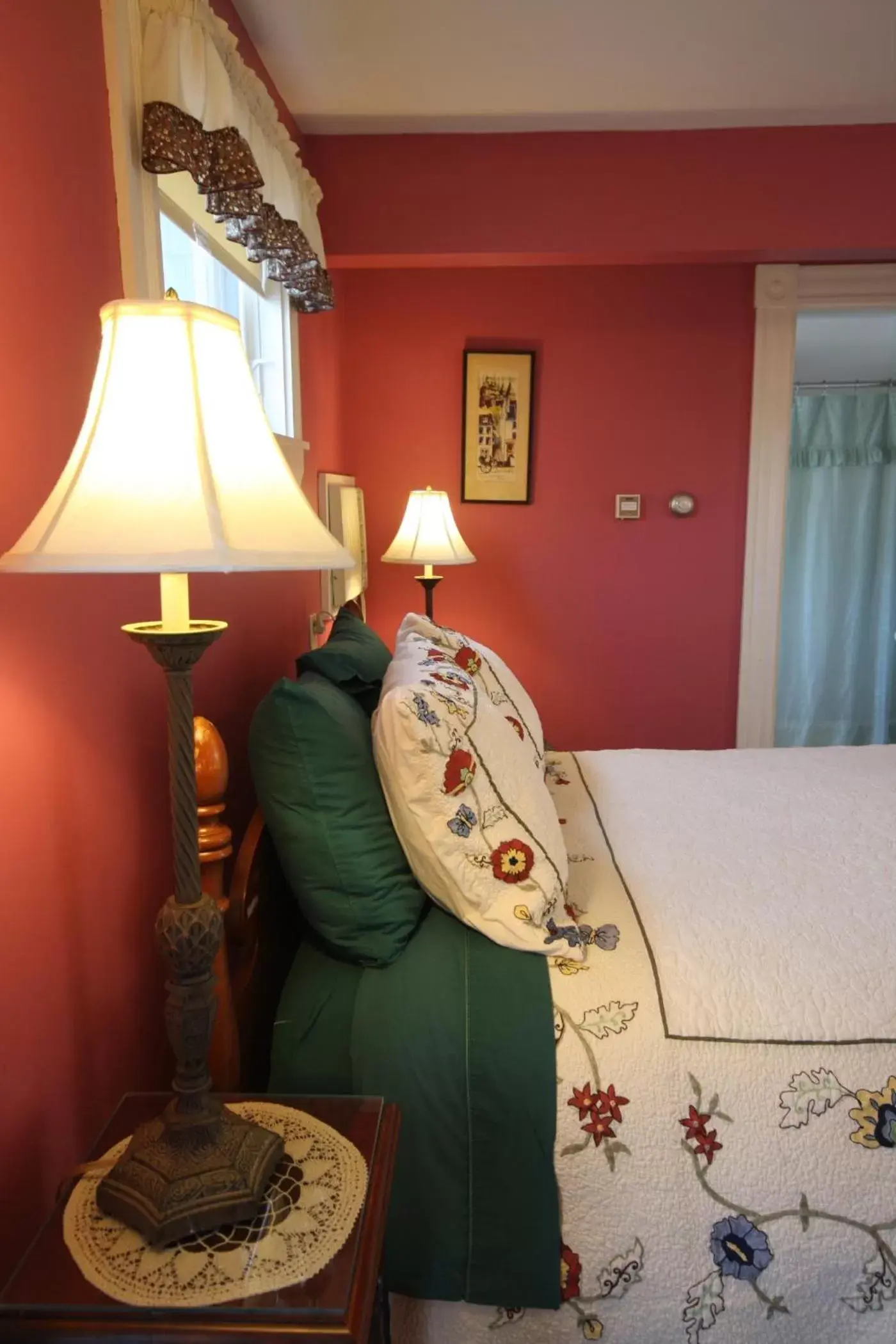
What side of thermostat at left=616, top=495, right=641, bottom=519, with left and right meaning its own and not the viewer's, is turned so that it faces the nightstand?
front

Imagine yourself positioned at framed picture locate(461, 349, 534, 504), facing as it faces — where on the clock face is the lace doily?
The lace doily is roughly at 12 o'clock from the framed picture.

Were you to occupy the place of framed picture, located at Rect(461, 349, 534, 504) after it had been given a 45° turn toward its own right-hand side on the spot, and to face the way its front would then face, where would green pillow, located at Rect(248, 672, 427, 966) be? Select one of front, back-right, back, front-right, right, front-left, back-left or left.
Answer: front-left

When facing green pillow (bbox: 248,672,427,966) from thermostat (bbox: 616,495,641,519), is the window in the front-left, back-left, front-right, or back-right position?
front-right

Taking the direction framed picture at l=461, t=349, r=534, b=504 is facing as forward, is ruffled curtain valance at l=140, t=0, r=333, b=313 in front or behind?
in front

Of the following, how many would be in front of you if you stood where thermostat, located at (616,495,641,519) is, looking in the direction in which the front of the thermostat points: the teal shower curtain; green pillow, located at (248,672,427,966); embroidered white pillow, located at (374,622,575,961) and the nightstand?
3

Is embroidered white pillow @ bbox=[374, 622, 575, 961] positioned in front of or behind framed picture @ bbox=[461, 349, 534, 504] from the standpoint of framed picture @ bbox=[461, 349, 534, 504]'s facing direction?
in front

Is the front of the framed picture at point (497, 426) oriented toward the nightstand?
yes

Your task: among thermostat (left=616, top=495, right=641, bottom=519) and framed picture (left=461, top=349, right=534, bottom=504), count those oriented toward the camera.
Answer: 2

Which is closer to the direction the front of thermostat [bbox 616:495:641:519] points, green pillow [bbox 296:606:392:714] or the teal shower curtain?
the green pillow

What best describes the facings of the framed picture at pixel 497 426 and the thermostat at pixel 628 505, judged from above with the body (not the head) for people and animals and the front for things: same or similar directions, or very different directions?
same or similar directions

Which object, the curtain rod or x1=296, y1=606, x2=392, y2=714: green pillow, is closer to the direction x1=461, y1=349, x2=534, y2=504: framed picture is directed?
the green pillow

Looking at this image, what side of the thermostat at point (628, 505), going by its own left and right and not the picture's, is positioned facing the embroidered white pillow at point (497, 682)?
front

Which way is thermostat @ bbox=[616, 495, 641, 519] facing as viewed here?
toward the camera

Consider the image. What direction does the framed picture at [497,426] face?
toward the camera

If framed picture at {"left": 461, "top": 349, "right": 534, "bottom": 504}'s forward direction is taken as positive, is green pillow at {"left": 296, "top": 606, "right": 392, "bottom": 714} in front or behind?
in front
